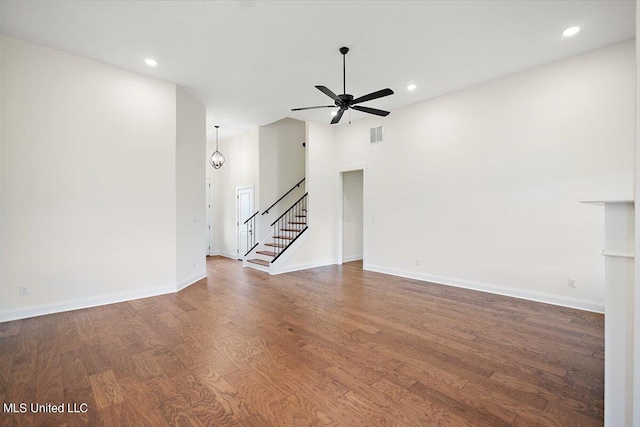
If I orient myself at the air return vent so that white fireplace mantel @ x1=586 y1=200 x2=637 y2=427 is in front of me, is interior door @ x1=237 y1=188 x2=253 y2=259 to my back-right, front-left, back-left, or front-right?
back-right

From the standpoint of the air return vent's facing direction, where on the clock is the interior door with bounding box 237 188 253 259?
The interior door is roughly at 2 o'clock from the air return vent.

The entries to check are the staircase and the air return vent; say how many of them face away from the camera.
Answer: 0

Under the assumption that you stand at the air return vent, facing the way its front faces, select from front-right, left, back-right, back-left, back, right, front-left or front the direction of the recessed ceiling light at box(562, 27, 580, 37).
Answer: left

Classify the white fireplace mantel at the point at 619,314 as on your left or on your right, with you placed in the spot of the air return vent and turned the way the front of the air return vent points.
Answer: on your left

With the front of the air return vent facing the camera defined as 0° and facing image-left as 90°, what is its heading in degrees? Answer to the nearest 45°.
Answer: approximately 45°

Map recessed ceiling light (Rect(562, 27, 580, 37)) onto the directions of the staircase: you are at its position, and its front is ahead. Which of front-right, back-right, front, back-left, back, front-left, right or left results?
left

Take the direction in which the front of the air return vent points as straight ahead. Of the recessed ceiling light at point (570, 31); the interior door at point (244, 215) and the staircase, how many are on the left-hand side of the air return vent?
1

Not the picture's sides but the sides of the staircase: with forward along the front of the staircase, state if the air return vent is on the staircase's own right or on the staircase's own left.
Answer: on the staircase's own left

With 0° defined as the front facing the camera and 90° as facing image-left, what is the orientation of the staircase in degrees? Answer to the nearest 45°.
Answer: approximately 45°
